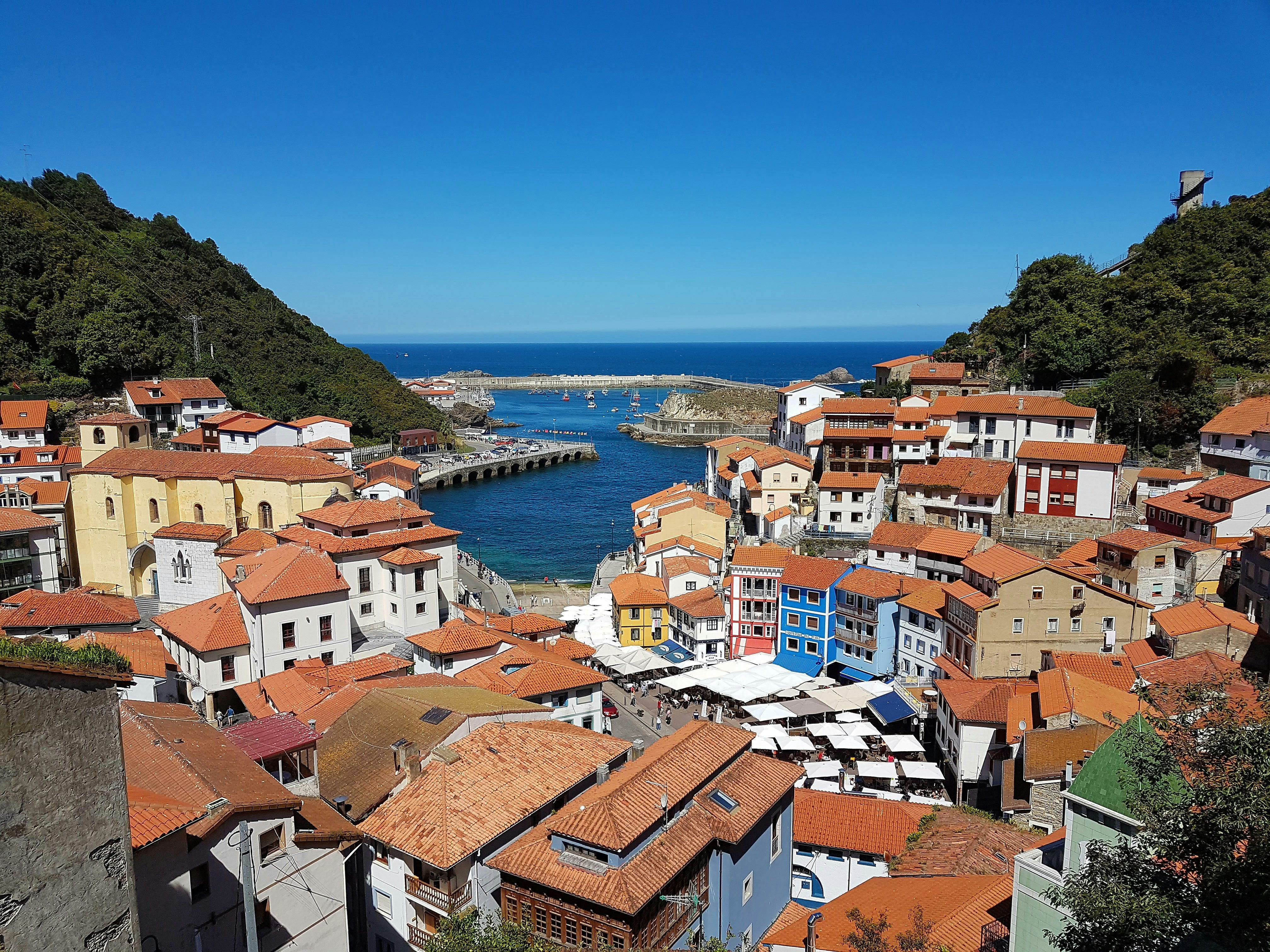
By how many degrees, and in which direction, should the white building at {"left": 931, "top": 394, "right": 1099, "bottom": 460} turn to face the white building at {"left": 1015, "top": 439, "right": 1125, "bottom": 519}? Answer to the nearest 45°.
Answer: approximately 45° to its left

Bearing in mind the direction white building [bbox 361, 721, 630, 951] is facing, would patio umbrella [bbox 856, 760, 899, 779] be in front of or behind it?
behind

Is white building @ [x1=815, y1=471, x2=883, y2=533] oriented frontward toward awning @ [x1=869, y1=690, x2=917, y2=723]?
yes

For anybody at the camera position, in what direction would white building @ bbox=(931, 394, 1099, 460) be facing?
facing the viewer

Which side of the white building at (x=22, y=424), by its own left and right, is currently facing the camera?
front

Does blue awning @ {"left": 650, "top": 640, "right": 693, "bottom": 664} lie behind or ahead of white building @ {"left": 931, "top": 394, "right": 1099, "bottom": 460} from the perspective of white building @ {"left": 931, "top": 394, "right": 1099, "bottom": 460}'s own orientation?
ahead

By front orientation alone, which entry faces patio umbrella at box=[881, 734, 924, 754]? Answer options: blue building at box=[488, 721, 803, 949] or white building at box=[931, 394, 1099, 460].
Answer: the white building

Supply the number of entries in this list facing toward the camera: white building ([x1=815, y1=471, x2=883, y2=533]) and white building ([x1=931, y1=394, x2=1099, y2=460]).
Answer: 2

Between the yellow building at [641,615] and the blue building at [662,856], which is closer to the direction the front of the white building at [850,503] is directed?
the blue building

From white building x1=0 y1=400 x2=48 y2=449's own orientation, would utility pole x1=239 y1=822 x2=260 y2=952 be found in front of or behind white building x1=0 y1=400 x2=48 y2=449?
in front

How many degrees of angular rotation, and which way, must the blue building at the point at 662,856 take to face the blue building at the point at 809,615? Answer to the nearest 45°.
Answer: approximately 135° to its right

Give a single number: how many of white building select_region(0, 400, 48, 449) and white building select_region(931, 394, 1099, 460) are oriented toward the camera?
2

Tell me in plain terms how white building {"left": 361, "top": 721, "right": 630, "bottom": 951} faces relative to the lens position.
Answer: facing the viewer and to the left of the viewer

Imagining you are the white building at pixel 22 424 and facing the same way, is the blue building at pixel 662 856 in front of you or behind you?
in front
